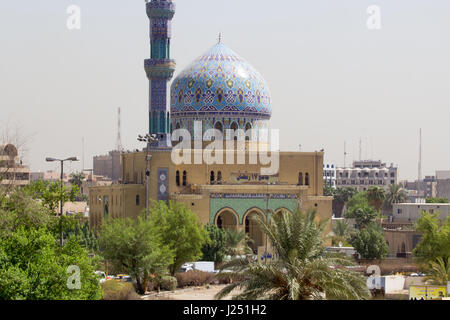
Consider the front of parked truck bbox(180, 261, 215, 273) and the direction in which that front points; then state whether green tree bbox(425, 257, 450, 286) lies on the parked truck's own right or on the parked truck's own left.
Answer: on the parked truck's own left

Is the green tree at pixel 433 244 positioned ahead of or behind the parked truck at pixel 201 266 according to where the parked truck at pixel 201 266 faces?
behind

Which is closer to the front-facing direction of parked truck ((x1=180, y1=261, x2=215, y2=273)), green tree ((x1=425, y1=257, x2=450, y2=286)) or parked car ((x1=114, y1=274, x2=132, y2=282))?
the parked car

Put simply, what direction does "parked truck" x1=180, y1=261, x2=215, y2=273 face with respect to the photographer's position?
facing to the left of the viewer

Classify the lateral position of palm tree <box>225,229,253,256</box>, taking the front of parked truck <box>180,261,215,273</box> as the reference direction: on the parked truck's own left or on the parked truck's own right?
on the parked truck's own right

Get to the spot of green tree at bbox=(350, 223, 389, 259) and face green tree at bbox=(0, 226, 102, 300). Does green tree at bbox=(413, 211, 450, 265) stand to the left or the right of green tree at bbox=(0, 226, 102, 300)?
left

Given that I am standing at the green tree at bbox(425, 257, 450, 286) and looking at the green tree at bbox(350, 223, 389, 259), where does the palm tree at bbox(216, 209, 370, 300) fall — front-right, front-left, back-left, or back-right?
back-left

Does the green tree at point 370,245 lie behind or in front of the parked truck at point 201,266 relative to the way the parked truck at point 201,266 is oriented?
behind

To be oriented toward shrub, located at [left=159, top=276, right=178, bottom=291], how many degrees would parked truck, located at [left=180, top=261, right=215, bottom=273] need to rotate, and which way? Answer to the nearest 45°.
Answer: approximately 90° to its left

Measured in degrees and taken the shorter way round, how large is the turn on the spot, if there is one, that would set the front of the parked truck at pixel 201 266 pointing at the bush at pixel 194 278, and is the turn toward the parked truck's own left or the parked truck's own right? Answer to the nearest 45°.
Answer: approximately 90° to the parked truck's own left
